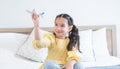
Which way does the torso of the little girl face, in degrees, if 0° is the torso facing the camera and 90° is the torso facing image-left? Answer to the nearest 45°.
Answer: approximately 0°

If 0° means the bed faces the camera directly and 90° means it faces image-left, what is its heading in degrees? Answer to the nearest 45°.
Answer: approximately 0°

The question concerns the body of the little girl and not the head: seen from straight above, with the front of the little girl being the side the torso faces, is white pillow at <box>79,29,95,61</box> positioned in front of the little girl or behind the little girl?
behind
